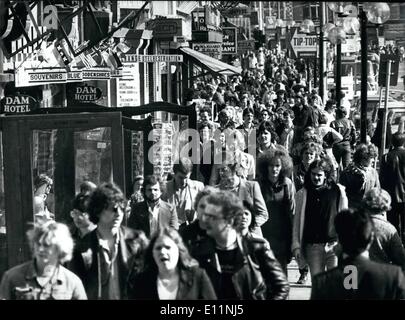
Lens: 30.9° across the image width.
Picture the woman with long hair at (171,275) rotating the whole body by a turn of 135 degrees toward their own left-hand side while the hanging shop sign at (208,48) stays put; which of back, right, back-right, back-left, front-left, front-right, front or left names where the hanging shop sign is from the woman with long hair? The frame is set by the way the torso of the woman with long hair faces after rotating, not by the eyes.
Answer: front-left

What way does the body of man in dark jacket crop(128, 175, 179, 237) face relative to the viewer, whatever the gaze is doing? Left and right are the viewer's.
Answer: facing the viewer

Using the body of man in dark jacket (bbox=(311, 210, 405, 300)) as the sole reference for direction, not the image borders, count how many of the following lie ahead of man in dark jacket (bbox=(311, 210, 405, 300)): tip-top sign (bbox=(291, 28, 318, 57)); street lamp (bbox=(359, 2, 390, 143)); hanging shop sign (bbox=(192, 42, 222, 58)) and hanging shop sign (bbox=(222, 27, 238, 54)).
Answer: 4

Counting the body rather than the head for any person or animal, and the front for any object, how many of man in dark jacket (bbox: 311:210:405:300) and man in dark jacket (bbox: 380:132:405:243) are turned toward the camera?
0

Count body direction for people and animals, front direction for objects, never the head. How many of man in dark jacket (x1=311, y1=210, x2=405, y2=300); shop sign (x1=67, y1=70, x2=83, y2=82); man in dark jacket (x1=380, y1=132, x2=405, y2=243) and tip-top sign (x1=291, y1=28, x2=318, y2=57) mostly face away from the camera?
2

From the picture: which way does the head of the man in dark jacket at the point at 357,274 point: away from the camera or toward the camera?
away from the camera

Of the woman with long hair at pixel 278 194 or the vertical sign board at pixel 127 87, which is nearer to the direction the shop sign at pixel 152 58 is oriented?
the woman with long hair

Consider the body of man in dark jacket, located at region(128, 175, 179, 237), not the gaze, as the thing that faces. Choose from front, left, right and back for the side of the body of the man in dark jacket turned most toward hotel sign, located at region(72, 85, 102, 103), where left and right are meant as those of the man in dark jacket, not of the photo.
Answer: back

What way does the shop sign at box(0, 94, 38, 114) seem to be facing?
toward the camera

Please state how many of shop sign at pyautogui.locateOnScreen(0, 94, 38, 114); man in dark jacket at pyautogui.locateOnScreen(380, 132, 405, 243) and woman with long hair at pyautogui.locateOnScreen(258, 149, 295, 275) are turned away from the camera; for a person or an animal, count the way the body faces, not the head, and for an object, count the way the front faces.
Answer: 1

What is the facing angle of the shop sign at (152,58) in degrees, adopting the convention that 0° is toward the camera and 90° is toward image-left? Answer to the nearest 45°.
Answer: approximately 0°

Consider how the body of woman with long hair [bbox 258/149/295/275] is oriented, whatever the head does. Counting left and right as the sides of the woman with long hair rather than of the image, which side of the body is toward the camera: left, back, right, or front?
front

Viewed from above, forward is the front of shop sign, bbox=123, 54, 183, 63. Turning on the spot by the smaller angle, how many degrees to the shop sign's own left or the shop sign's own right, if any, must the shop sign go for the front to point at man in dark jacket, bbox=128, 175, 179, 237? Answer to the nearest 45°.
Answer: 0° — it already faces them

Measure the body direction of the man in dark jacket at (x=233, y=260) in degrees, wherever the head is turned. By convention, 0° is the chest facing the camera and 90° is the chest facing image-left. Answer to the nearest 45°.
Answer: approximately 45°
